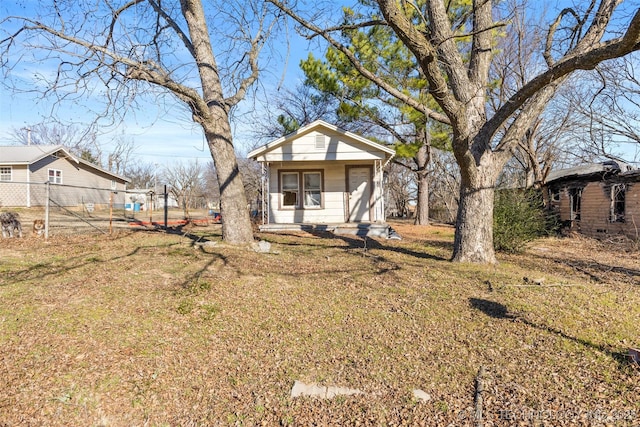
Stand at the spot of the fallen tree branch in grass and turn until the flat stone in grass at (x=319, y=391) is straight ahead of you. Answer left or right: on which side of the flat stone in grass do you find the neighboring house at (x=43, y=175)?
right

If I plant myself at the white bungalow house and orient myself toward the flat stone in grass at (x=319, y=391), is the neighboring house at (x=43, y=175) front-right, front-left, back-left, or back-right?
back-right

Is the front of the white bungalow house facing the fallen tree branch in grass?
yes

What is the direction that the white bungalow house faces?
toward the camera

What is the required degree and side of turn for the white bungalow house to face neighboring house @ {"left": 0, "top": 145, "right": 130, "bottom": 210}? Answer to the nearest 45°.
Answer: approximately 135° to its right

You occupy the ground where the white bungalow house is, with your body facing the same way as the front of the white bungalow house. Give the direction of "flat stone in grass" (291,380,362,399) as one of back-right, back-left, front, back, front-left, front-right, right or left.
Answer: front

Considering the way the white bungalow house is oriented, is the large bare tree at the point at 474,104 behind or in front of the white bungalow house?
in front

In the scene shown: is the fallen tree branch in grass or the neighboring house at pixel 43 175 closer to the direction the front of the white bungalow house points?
the fallen tree branch in grass
